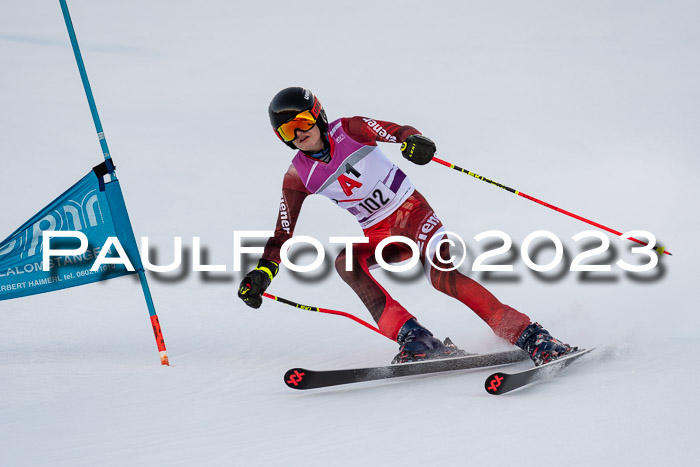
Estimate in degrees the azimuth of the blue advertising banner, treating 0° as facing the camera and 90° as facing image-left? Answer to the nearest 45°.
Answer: approximately 0°

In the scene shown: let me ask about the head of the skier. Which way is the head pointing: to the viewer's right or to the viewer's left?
to the viewer's left
